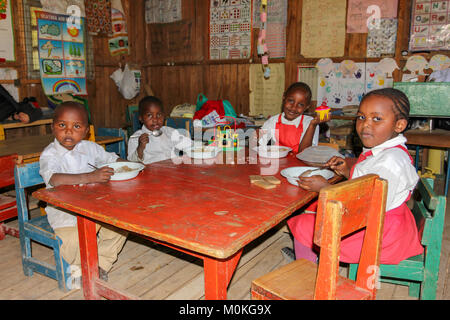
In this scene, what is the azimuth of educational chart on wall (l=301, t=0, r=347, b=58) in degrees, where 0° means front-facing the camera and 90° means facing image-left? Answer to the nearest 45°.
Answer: approximately 0°

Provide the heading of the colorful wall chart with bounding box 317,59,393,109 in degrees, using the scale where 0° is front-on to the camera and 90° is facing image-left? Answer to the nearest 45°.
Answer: approximately 0°

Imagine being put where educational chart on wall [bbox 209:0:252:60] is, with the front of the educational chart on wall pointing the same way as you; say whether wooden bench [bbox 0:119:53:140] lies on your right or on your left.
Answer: on your right

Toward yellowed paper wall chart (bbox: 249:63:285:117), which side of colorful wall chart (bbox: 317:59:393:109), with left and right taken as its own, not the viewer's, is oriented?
right

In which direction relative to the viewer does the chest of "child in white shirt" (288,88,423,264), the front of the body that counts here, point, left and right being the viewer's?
facing to the left of the viewer
